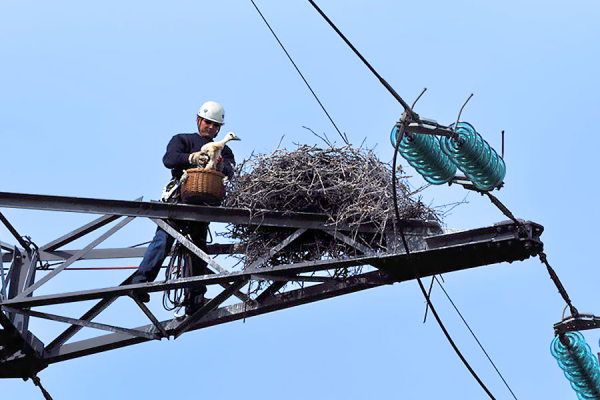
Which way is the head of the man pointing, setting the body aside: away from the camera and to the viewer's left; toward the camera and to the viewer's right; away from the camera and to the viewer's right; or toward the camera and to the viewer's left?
toward the camera and to the viewer's right

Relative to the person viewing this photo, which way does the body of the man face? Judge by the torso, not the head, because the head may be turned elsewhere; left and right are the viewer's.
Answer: facing the viewer and to the right of the viewer
